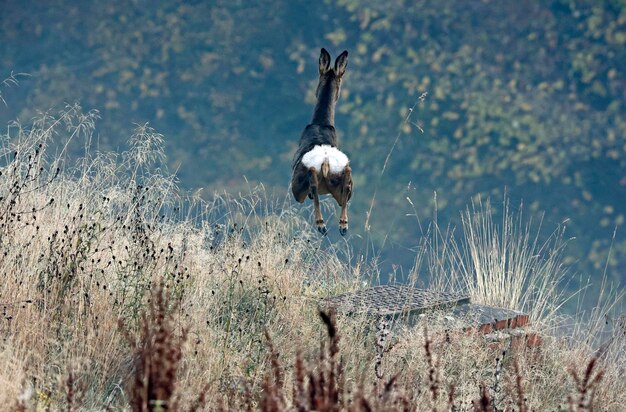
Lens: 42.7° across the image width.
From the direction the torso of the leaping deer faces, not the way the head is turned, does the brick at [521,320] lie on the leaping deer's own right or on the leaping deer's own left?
on the leaping deer's own right

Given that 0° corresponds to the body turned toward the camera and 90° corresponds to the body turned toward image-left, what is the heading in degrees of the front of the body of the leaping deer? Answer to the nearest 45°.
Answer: approximately 180°
